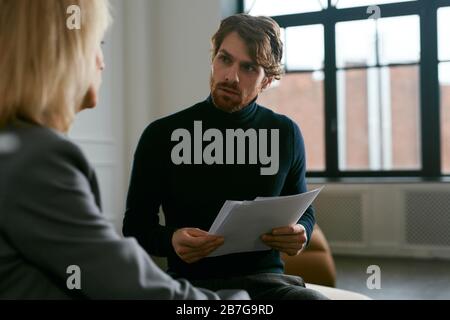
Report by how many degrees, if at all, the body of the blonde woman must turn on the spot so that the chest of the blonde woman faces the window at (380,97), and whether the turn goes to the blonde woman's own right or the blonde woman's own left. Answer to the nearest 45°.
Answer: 0° — they already face it

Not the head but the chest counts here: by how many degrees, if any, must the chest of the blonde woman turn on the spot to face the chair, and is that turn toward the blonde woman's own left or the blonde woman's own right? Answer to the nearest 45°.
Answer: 0° — they already face it

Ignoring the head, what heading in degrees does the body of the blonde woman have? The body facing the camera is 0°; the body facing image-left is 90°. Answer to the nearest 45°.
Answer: approximately 225°

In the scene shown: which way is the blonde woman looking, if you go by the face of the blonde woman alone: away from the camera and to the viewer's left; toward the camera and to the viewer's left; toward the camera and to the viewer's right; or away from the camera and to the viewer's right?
away from the camera and to the viewer's right
